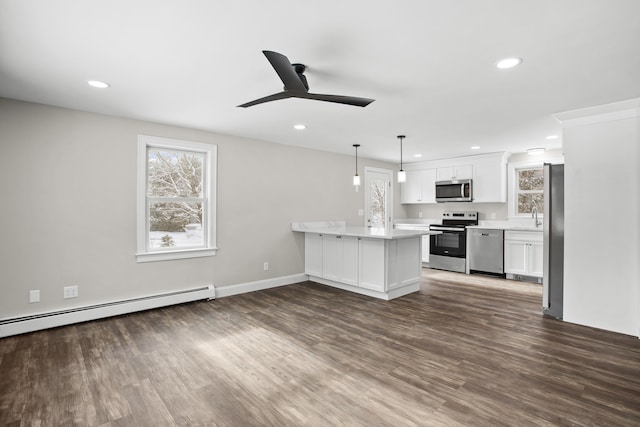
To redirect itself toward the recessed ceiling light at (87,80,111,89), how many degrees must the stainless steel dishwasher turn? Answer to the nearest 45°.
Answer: approximately 45° to its right

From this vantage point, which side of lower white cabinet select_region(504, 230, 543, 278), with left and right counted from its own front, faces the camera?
front

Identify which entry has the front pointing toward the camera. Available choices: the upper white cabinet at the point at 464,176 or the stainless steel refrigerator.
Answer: the upper white cabinet

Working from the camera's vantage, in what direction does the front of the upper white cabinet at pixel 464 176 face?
facing the viewer

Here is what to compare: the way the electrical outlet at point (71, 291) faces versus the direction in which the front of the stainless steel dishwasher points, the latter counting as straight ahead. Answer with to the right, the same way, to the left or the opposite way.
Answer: to the left

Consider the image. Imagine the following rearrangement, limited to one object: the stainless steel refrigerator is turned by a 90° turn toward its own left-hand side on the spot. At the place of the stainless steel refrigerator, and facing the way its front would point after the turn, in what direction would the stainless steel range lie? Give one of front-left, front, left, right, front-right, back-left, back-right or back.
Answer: back-right

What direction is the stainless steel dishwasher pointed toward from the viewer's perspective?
toward the camera

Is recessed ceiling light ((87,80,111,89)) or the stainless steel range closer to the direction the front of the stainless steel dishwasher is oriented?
the recessed ceiling light

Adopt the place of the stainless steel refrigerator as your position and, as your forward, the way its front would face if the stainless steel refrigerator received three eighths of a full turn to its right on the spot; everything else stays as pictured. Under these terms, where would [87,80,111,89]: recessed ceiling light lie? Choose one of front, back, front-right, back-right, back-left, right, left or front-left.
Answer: back

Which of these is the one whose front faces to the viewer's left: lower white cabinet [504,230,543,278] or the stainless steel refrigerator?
the stainless steel refrigerator

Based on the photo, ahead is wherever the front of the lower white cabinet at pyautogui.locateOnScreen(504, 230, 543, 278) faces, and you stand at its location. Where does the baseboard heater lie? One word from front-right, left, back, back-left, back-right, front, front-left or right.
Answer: front-right

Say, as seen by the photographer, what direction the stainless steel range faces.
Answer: facing the viewer and to the left of the viewer

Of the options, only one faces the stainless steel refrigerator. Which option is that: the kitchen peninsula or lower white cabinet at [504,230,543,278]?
the lower white cabinet

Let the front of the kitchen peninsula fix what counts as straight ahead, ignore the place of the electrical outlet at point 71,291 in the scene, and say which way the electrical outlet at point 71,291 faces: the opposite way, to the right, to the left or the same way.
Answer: to the left

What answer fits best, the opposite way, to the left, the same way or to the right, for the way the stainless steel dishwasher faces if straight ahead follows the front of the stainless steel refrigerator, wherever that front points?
to the left

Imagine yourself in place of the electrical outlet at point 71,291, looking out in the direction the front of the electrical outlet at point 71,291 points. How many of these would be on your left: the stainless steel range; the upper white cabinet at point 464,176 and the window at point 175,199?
3

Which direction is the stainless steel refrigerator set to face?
to the viewer's left

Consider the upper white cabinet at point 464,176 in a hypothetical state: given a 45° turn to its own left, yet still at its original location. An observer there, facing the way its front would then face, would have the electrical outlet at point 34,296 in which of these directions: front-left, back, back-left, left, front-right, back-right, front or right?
right
